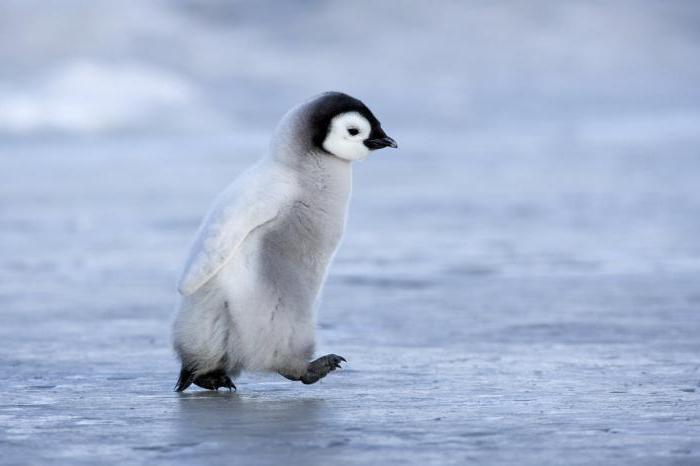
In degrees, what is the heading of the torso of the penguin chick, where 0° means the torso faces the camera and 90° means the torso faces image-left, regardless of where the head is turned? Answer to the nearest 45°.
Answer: approximately 270°
